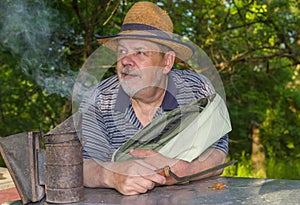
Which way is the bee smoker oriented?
to the viewer's right

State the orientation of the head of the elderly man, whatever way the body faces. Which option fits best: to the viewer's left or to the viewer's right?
to the viewer's left

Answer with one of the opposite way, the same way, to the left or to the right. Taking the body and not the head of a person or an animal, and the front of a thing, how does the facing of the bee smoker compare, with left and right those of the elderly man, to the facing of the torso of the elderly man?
to the left

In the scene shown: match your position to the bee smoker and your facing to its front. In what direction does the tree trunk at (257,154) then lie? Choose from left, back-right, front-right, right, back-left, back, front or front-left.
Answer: front-left

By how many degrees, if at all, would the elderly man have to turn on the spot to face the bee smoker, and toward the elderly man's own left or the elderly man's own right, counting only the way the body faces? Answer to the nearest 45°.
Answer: approximately 45° to the elderly man's own right

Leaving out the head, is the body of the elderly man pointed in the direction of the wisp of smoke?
no

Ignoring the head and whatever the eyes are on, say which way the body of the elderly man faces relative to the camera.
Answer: toward the camera

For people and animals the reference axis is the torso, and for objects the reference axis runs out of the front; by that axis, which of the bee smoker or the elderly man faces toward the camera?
the elderly man

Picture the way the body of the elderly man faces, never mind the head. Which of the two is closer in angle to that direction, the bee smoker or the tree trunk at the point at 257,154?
the bee smoker

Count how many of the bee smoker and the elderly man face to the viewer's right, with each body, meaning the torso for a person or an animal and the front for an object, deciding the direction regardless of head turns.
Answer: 1

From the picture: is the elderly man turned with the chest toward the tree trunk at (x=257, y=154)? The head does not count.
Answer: no

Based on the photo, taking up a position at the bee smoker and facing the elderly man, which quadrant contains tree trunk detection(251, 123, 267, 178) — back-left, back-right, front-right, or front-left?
front-left
